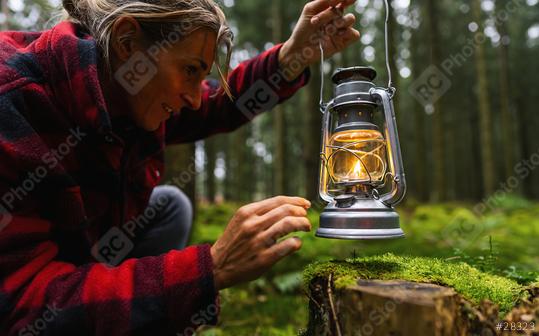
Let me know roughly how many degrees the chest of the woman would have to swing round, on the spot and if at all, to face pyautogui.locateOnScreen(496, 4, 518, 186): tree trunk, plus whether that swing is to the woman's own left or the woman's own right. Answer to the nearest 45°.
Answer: approximately 45° to the woman's own left

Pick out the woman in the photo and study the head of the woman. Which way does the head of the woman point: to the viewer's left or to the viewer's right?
to the viewer's right

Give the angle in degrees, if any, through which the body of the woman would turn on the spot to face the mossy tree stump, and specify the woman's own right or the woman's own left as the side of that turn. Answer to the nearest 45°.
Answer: approximately 45° to the woman's own right

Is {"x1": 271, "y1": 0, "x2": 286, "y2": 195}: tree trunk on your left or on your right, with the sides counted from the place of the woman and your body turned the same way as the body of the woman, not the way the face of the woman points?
on your left

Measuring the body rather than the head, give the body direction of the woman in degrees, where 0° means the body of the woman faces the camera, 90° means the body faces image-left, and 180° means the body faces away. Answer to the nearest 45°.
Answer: approximately 270°

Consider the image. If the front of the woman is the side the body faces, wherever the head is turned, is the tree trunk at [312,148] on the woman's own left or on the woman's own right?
on the woman's own left

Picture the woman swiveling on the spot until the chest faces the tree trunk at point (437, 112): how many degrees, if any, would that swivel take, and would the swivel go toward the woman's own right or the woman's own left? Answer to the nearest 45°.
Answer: approximately 45° to the woman's own left
